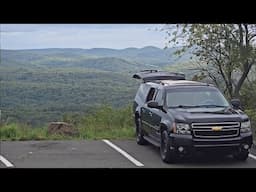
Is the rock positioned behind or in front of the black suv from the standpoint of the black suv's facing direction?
behind

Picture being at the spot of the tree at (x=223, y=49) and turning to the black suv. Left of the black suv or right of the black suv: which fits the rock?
right

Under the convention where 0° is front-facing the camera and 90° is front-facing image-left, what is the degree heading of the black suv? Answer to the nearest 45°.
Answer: approximately 315°

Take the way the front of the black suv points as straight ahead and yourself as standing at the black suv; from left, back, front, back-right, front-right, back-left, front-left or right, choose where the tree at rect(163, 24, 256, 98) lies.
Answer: back-left
